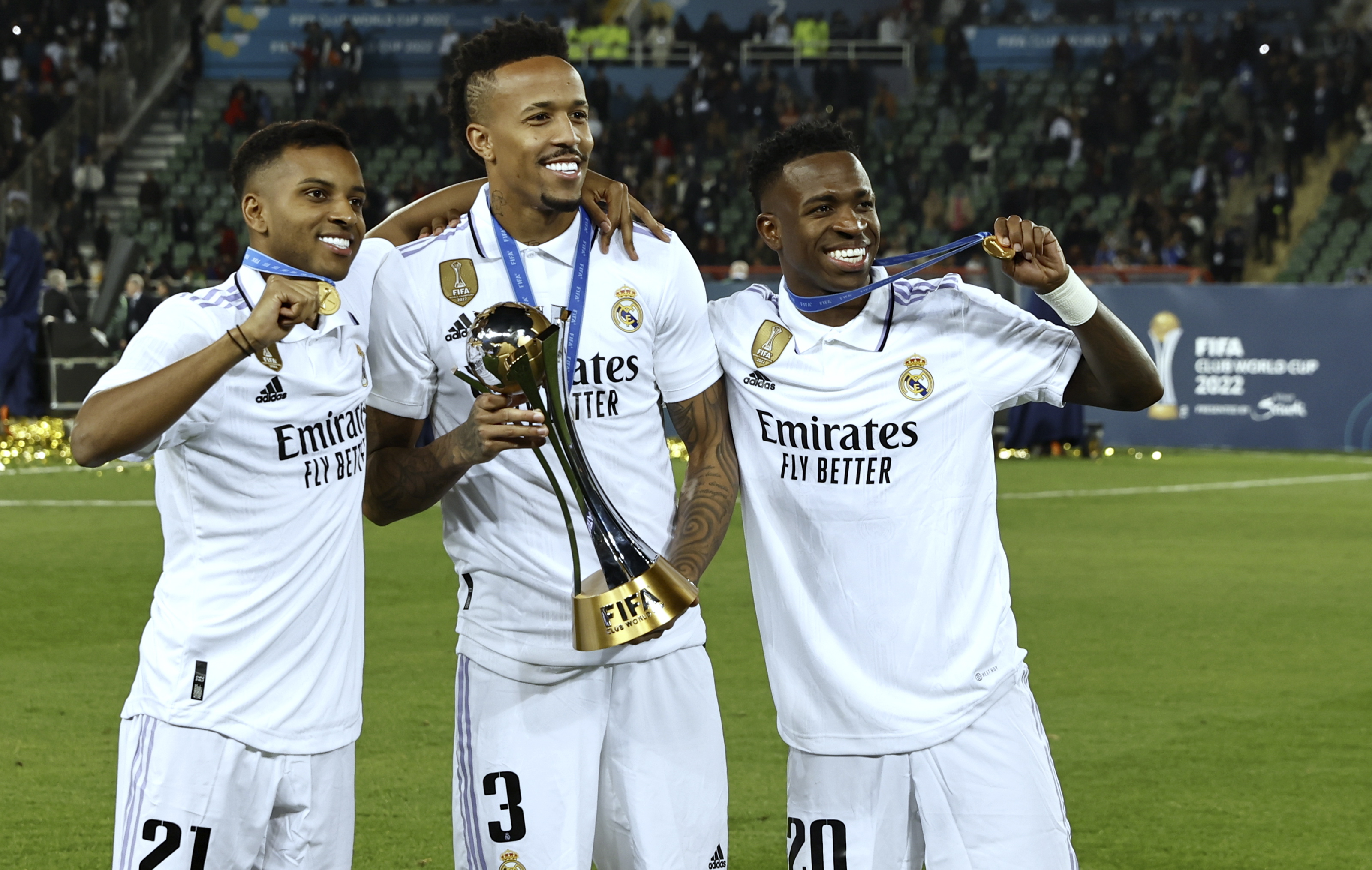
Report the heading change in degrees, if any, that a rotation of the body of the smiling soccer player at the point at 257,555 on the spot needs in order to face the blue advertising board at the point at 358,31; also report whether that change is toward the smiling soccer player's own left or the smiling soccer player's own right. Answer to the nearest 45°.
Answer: approximately 135° to the smiling soccer player's own left

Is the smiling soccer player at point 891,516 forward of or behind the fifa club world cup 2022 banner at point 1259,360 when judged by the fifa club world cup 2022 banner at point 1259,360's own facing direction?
forward

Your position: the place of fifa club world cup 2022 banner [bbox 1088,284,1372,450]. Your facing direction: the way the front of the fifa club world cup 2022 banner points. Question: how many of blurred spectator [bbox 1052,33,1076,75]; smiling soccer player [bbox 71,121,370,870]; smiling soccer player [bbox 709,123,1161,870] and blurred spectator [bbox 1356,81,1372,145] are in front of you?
2

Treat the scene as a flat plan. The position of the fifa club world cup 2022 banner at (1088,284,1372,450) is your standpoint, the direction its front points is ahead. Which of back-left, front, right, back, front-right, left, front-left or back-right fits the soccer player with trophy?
front

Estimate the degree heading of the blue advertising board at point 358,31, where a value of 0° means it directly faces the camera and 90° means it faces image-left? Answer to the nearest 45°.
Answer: approximately 0°

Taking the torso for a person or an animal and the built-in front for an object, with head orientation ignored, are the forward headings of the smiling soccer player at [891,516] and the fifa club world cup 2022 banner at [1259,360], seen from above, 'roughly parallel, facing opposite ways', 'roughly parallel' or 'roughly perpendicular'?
roughly parallel

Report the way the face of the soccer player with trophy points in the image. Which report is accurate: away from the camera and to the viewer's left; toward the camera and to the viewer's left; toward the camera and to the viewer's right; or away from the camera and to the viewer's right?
toward the camera and to the viewer's right

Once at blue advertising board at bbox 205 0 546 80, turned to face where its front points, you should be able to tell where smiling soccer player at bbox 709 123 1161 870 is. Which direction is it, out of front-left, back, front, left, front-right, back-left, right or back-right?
front

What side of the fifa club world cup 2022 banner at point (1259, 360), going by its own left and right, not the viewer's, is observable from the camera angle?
front

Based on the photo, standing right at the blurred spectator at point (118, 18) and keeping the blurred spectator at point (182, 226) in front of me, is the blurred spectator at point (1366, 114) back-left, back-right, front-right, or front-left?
front-left

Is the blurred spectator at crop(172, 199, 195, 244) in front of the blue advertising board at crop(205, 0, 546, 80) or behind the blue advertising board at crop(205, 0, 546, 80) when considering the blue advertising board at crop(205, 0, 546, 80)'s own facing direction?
in front

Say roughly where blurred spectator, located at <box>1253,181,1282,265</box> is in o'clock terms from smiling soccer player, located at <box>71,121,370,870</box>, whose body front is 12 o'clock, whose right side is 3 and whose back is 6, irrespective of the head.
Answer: The blurred spectator is roughly at 9 o'clock from the smiling soccer player.

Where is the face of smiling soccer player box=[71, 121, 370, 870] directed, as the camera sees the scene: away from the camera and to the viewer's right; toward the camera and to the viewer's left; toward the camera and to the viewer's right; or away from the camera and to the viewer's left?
toward the camera and to the viewer's right

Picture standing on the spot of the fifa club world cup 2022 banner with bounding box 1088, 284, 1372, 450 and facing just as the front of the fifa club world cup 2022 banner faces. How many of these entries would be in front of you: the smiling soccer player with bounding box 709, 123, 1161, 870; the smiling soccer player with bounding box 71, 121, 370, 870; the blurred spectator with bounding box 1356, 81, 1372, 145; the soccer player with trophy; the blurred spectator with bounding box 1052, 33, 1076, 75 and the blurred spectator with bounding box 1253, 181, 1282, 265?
3

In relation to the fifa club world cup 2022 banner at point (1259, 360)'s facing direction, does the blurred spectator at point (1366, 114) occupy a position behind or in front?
behind

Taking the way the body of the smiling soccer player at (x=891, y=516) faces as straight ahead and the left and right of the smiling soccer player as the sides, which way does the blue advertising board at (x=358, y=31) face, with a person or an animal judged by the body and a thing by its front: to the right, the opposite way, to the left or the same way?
the same way
